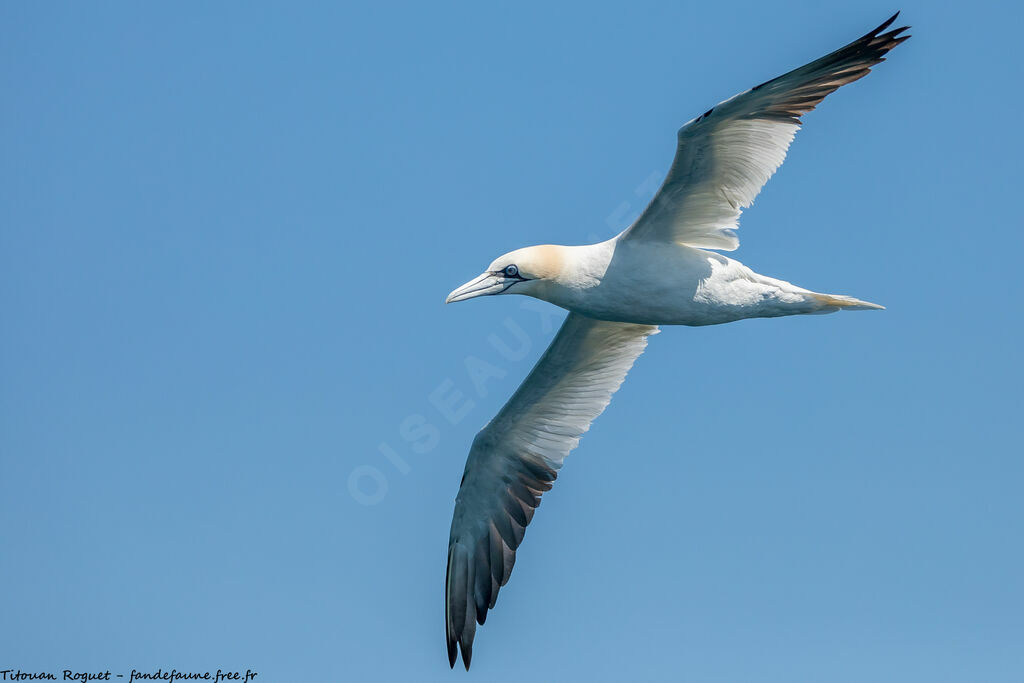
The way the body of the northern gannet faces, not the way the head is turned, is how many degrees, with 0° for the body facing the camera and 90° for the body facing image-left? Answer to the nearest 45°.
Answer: approximately 90°
